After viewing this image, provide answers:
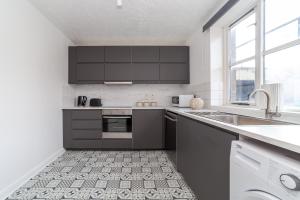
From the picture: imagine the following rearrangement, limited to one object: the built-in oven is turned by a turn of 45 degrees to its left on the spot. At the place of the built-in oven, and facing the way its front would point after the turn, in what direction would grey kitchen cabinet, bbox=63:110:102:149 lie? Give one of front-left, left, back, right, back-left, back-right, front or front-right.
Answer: back-right

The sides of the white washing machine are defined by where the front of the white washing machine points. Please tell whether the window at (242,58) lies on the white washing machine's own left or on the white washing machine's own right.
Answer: on the white washing machine's own right

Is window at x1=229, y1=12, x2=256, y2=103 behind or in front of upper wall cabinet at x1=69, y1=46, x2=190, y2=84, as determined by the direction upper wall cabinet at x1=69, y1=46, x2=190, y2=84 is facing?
in front

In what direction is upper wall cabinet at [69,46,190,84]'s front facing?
toward the camera

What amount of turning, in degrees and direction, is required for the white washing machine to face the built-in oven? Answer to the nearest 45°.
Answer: approximately 90° to its right

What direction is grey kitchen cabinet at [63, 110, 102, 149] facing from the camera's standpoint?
toward the camera

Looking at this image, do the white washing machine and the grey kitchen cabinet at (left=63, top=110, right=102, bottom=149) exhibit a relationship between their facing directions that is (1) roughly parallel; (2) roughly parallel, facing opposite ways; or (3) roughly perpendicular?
roughly perpendicular

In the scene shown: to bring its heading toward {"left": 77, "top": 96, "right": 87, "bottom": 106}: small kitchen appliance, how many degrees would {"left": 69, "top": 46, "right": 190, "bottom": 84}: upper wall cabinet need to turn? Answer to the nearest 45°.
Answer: approximately 90° to its right

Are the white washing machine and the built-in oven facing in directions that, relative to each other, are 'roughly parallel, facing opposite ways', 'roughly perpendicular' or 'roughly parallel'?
roughly perpendicular

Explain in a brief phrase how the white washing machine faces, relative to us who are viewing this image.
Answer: facing the viewer and to the left of the viewer

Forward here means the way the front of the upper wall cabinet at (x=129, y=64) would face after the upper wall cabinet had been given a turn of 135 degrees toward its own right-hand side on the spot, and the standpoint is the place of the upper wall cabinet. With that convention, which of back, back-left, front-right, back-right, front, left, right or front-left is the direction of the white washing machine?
back-left

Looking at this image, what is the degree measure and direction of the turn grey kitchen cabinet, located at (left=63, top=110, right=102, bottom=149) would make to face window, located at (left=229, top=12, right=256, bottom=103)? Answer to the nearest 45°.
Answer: approximately 45° to its left
